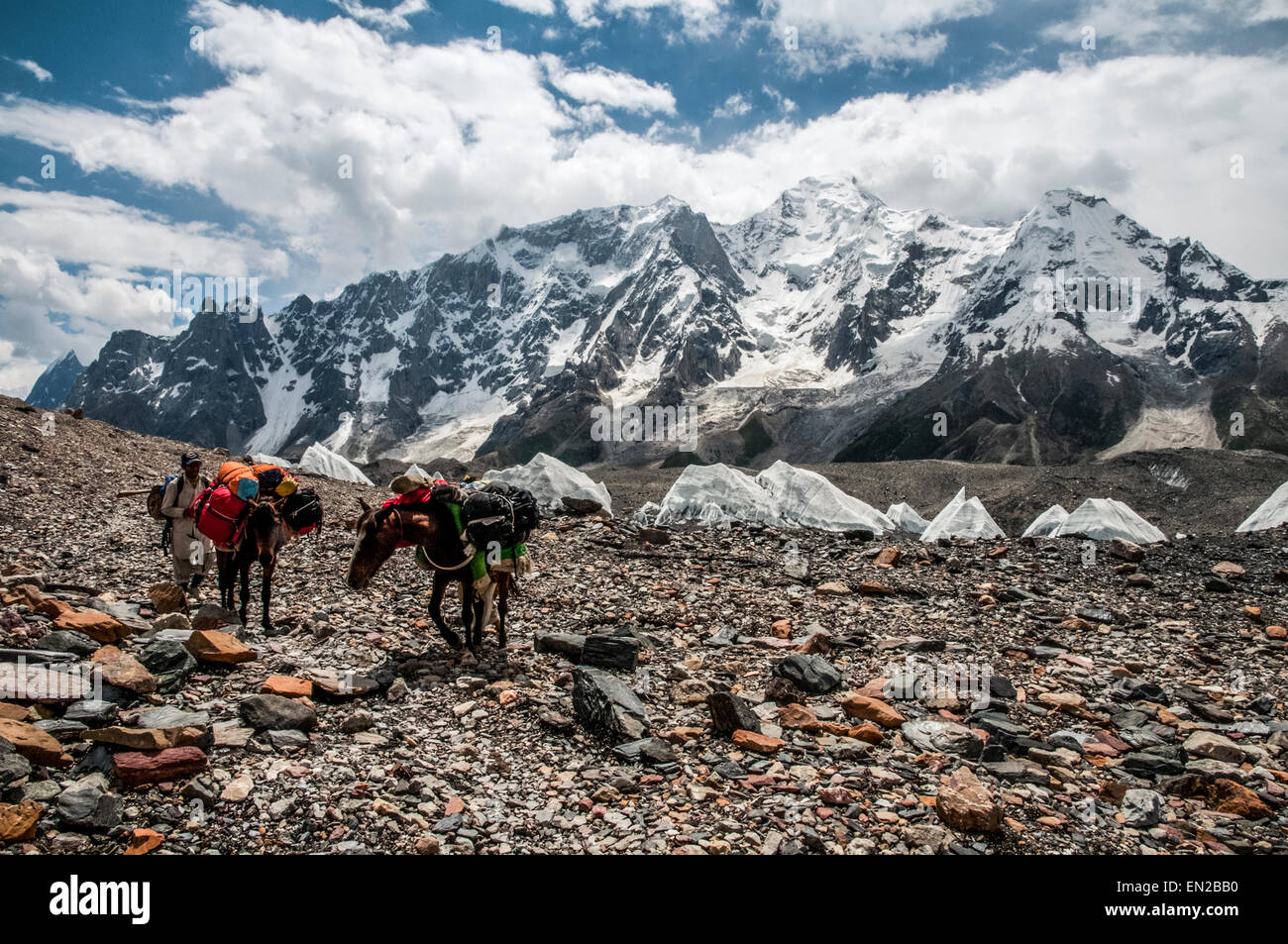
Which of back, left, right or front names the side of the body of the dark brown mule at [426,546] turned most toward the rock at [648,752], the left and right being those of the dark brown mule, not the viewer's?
left

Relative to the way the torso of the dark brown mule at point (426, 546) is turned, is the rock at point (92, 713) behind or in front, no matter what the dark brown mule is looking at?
in front

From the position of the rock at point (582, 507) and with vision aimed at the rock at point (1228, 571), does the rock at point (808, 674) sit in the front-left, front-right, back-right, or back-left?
front-right

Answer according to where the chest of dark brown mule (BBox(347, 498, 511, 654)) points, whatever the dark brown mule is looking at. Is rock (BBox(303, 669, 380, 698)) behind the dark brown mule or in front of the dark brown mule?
in front

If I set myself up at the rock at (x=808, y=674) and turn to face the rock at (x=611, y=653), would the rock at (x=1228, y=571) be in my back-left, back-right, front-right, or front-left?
back-right

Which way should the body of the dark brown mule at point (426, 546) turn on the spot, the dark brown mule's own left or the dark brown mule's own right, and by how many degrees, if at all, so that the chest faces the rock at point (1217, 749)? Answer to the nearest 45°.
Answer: approximately 90° to the dark brown mule's own left

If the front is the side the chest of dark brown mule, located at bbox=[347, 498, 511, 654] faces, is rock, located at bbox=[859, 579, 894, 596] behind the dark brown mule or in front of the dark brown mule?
behind

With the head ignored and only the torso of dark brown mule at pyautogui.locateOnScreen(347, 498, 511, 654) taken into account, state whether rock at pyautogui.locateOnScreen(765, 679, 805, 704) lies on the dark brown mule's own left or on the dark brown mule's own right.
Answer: on the dark brown mule's own left

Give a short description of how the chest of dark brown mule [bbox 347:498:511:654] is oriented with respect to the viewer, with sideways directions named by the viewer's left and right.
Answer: facing the viewer and to the left of the viewer
